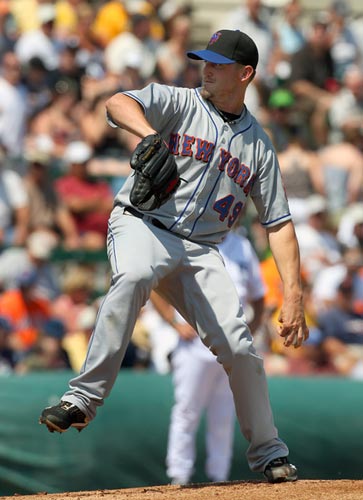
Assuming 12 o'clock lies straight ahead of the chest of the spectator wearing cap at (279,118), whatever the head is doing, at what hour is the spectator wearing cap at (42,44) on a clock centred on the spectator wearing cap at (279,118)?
the spectator wearing cap at (42,44) is roughly at 3 o'clock from the spectator wearing cap at (279,118).

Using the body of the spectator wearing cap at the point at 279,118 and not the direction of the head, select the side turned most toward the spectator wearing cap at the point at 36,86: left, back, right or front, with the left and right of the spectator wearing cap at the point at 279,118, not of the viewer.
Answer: right

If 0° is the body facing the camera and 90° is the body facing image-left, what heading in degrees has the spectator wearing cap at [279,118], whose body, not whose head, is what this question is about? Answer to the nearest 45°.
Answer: approximately 0°

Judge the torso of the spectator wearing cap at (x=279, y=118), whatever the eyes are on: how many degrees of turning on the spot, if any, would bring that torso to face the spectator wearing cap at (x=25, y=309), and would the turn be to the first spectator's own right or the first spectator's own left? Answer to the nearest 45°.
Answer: approximately 45° to the first spectator's own right

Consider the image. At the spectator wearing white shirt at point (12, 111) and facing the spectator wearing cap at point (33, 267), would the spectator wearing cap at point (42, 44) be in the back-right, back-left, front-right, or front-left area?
back-left

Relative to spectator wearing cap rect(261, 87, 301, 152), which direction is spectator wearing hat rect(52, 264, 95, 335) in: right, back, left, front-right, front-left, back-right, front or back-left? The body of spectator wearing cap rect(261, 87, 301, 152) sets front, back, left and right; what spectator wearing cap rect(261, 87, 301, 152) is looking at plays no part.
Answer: front-right

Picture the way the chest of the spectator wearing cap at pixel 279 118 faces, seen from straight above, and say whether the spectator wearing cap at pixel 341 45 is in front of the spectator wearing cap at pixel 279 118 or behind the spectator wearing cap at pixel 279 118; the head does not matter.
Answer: behind

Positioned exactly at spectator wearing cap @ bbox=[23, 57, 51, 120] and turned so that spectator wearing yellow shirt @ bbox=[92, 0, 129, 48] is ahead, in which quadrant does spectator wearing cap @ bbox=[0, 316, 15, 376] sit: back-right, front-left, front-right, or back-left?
back-right

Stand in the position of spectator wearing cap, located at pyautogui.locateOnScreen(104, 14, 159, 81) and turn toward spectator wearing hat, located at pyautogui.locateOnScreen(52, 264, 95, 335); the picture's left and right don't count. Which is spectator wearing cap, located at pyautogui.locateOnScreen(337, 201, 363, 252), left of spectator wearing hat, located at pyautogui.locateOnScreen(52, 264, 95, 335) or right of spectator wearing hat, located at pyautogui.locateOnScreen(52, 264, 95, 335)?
left

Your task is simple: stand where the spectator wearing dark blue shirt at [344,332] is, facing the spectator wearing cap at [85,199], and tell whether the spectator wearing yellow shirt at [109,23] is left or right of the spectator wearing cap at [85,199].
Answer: right

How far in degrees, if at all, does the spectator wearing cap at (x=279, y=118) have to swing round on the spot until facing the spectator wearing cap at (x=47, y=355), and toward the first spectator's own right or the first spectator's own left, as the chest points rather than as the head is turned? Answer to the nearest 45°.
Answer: approximately 45° to the first spectator's own right

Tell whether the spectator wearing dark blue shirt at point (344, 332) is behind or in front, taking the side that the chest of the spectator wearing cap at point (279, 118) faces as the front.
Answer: in front

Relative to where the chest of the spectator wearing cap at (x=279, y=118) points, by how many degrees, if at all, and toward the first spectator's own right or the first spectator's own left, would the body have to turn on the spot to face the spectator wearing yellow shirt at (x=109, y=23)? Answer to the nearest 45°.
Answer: approximately 135° to the first spectator's own right

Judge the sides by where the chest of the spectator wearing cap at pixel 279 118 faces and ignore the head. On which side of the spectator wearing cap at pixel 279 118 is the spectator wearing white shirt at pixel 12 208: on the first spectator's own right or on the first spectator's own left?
on the first spectator's own right
